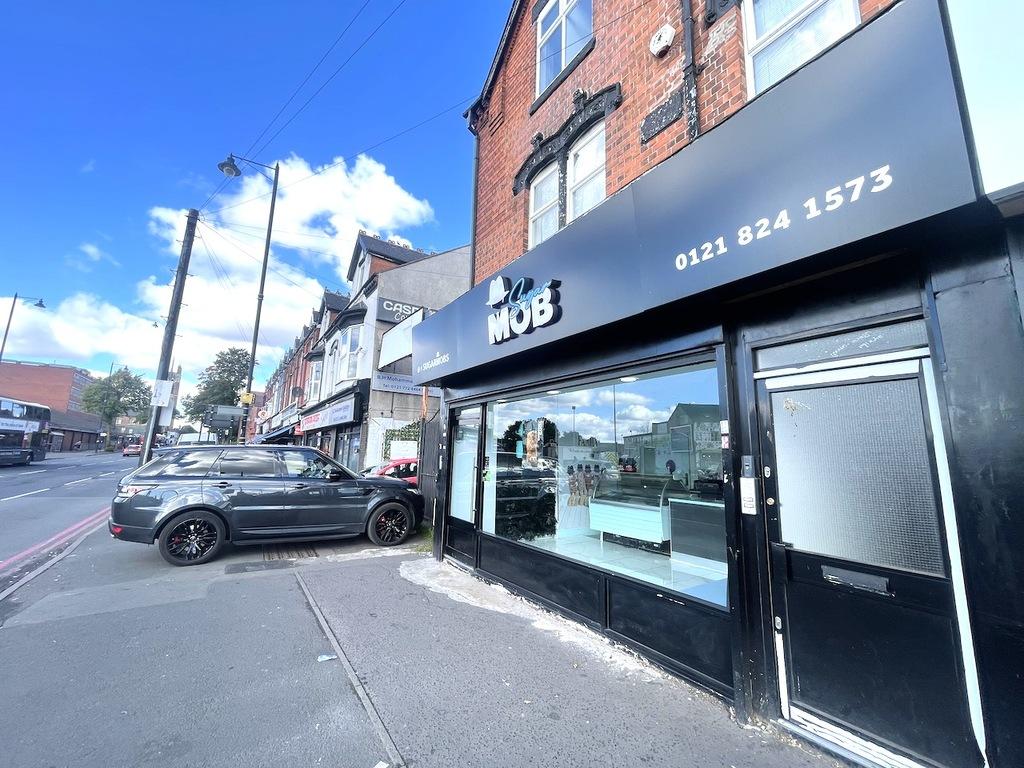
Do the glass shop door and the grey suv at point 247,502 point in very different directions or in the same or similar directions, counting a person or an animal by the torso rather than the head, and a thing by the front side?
very different directions

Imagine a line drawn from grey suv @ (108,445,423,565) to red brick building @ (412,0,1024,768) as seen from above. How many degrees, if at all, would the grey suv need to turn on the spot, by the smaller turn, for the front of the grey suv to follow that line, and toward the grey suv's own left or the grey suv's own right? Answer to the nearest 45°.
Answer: approximately 45° to the grey suv's own right

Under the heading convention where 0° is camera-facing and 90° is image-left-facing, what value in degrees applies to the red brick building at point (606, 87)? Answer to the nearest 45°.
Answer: approximately 45°

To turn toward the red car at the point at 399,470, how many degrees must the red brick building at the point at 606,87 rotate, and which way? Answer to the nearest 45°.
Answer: approximately 90° to its right

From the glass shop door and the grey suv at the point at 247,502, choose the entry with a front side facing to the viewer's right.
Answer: the grey suv

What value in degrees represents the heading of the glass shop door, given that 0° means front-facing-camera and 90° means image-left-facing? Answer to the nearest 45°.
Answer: approximately 45°

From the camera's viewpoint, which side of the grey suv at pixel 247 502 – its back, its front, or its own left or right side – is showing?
right

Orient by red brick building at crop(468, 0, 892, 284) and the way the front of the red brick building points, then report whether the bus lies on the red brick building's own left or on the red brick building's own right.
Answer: on the red brick building's own right

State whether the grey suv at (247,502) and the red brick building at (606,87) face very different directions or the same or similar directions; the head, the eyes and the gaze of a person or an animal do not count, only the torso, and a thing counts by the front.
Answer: very different directions

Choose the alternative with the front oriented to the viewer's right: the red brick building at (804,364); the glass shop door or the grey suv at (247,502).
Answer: the grey suv

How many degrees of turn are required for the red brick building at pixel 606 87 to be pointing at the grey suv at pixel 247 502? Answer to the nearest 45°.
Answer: approximately 45° to its right

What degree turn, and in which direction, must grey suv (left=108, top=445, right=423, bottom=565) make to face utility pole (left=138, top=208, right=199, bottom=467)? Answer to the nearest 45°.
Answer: approximately 90° to its left

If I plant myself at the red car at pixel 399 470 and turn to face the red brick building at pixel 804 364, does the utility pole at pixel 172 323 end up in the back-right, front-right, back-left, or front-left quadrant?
back-right

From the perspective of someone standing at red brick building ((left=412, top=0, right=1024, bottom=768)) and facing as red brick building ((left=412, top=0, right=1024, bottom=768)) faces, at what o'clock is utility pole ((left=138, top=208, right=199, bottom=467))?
The utility pole is roughly at 2 o'clock from the red brick building.
